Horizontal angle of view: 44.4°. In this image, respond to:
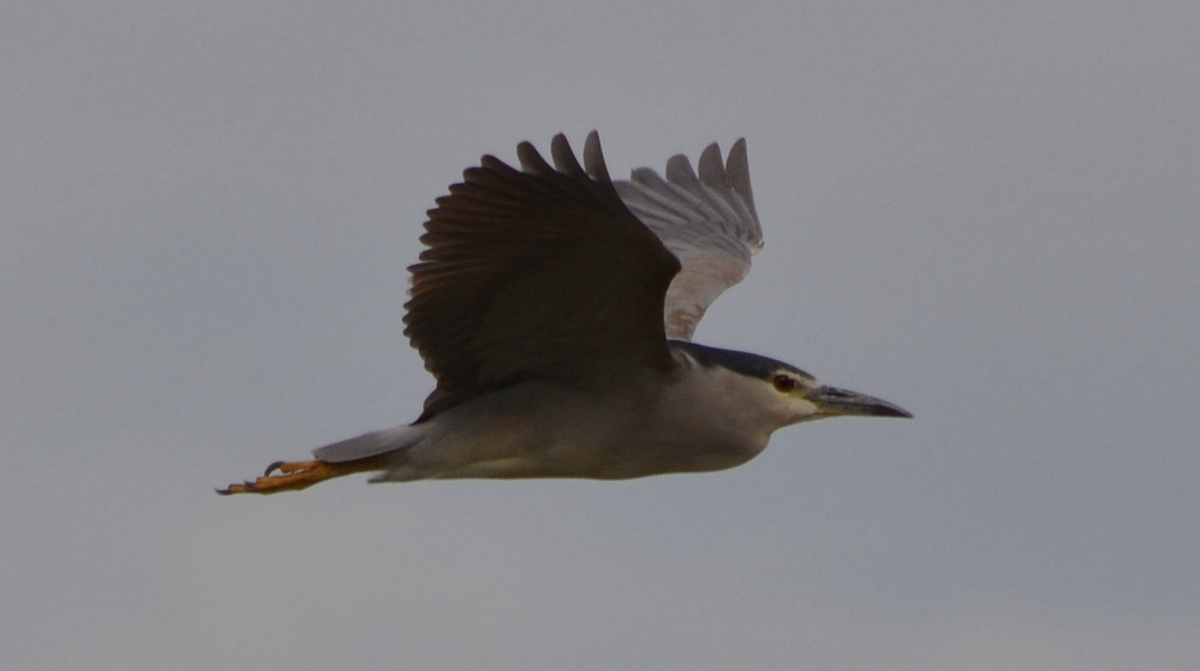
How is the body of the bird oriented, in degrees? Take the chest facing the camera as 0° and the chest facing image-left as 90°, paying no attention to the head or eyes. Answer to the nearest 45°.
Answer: approximately 270°
